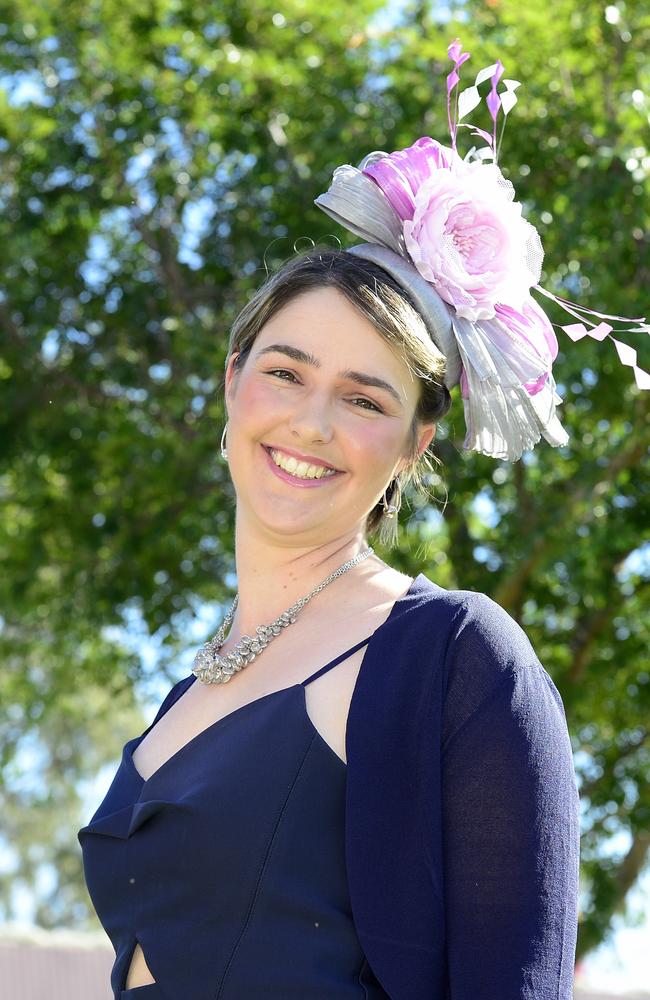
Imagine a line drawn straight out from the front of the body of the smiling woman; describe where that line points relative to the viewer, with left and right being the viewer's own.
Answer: facing the viewer and to the left of the viewer
